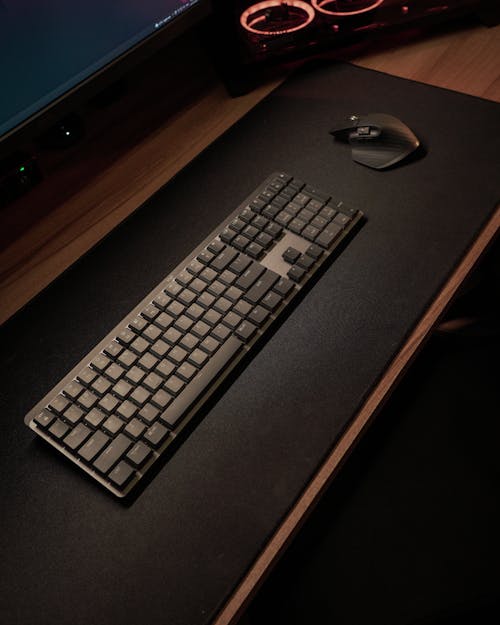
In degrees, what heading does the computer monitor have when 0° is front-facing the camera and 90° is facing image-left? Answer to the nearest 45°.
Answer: approximately 315°

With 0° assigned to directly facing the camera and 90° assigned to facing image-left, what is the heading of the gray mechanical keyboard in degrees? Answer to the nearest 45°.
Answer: approximately 315°
